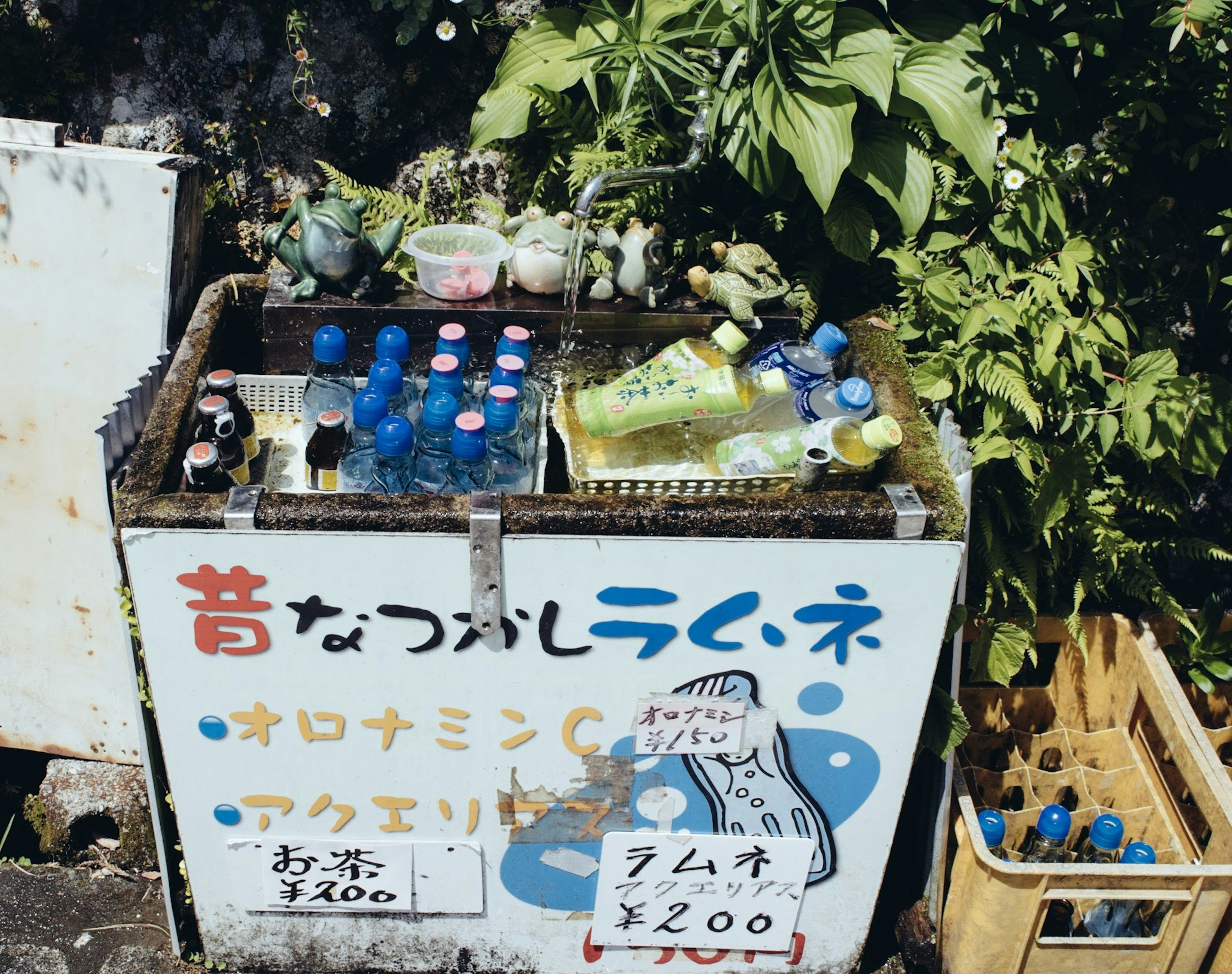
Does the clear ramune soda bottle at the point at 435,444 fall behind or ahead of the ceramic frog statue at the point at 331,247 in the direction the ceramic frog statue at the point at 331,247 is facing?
ahead

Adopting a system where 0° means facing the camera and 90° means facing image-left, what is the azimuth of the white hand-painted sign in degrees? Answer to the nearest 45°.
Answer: approximately 0°

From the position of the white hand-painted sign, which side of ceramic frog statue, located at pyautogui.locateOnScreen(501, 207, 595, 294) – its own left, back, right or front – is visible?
front

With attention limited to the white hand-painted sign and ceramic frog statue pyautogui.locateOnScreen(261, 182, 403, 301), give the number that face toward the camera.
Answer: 2
